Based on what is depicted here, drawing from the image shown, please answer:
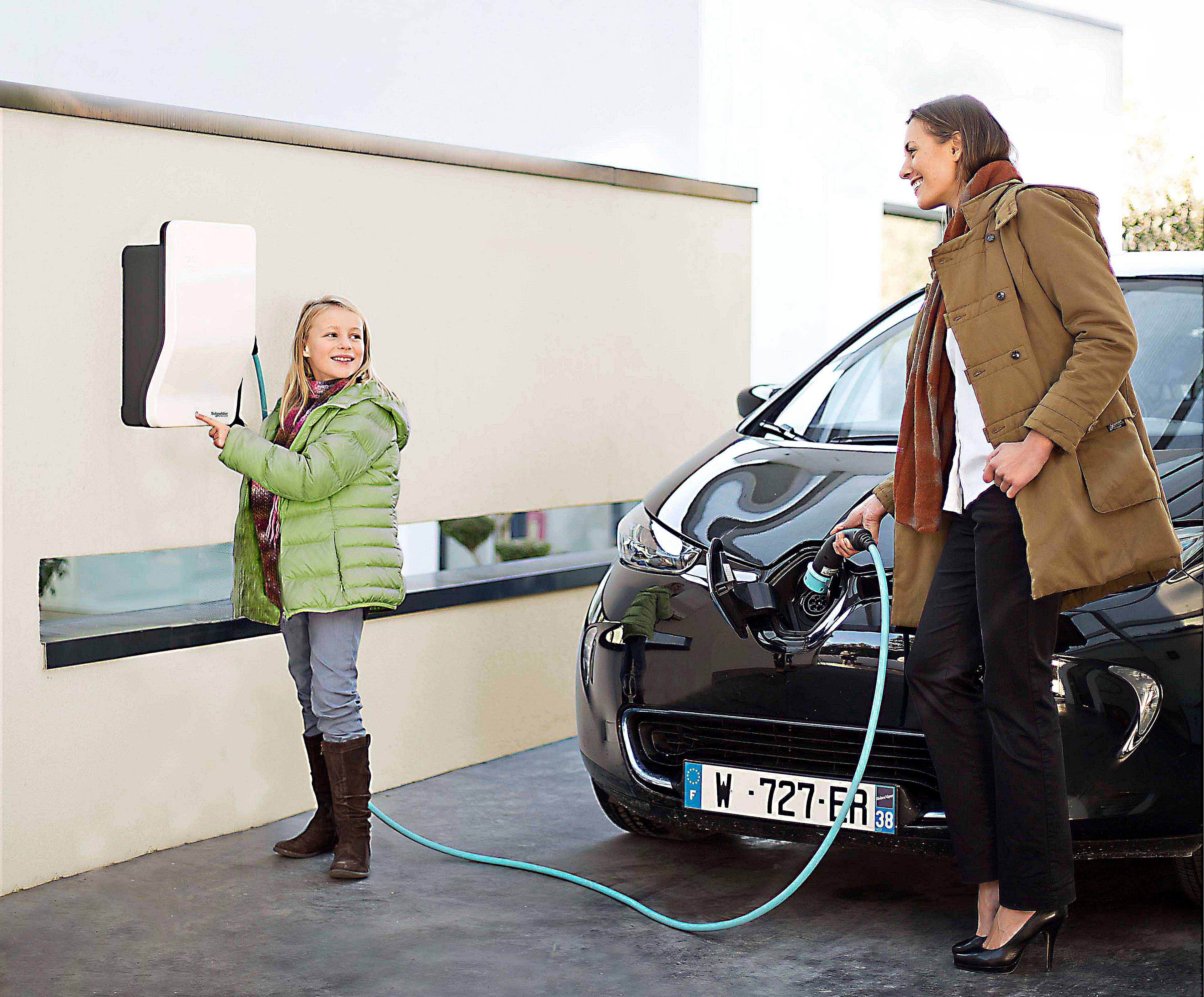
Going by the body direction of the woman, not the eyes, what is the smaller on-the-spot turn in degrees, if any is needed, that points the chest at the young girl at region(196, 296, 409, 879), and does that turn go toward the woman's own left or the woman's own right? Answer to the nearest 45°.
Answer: approximately 45° to the woman's own right

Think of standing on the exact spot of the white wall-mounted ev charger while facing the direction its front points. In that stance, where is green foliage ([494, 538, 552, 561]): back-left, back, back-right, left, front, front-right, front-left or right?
left

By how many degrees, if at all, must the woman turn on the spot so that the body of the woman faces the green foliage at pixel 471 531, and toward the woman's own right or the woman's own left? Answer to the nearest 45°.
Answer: approximately 90° to the woman's own right

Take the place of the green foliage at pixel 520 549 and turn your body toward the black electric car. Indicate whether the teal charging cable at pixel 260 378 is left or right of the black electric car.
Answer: right

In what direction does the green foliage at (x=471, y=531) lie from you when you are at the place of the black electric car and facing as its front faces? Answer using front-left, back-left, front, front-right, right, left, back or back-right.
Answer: right

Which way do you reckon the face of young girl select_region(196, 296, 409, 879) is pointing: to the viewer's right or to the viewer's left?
to the viewer's right

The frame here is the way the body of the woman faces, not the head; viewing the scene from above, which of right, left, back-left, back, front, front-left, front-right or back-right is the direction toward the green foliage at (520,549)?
right

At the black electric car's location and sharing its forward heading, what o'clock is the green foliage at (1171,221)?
The green foliage is roughly at 5 o'clock from the black electric car.

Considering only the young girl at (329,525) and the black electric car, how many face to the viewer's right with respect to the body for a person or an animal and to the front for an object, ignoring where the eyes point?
0

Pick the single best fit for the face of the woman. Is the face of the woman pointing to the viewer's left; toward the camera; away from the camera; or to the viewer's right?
to the viewer's left

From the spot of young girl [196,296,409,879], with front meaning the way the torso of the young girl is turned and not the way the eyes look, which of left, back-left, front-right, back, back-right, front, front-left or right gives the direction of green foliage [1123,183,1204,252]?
back

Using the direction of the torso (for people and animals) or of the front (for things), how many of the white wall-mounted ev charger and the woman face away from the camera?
0
